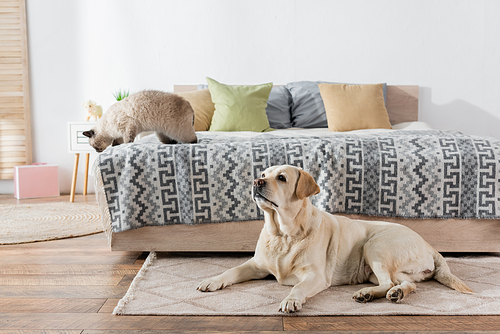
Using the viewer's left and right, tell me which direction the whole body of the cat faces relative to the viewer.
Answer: facing to the left of the viewer

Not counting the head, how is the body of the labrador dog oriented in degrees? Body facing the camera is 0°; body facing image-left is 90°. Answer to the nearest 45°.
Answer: approximately 45°

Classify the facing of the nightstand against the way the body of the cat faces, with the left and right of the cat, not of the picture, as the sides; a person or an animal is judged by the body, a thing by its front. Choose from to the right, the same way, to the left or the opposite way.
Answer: to the left

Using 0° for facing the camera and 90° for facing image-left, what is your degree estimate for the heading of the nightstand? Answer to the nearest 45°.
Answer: approximately 0°

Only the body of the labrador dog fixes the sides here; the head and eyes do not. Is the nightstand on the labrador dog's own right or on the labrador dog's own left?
on the labrador dog's own right

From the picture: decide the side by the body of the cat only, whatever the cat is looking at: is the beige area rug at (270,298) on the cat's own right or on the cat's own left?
on the cat's own left

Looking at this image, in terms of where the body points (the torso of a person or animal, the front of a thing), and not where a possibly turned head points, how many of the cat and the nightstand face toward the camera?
1
